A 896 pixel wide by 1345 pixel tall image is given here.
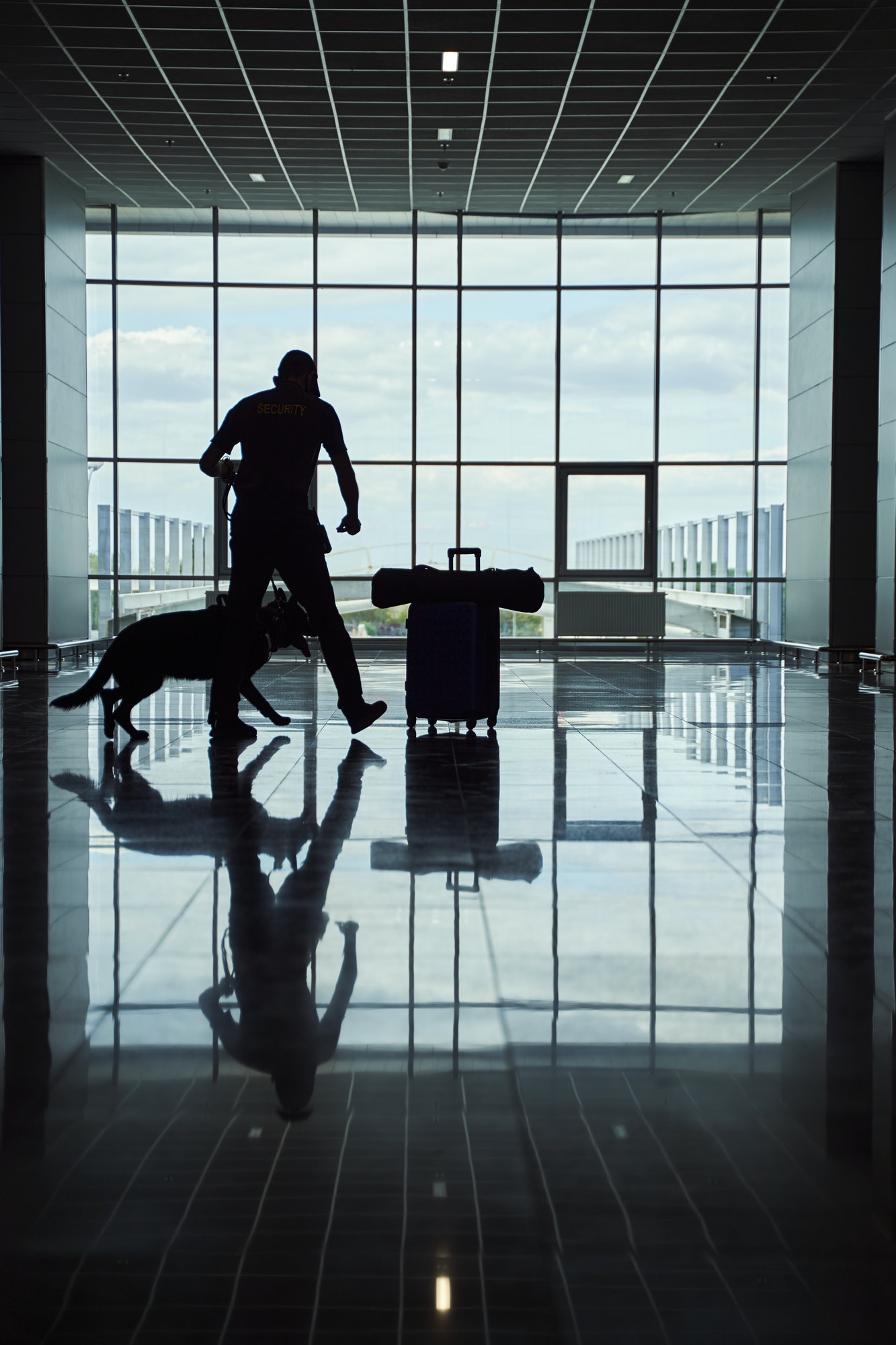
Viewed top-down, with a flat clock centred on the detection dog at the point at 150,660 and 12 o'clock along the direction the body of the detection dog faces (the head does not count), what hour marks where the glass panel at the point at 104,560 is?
The glass panel is roughly at 9 o'clock from the detection dog.

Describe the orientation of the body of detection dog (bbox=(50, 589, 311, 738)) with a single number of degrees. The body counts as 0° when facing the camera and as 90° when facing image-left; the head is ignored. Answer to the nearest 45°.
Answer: approximately 270°

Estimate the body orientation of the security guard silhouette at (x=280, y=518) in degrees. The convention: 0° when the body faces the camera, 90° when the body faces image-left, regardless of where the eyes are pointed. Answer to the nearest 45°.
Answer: approximately 225°
